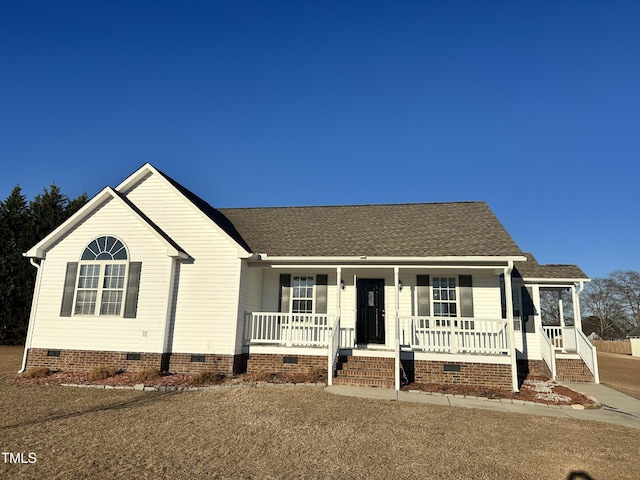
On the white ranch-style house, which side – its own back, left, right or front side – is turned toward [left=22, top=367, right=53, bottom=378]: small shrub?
right

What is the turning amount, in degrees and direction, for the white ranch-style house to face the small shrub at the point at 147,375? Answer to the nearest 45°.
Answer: approximately 90° to its right

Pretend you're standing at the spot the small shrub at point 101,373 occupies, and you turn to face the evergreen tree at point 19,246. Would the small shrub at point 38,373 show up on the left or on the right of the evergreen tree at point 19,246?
left

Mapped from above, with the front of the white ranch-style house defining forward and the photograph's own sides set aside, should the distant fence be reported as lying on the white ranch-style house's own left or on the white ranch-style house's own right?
on the white ranch-style house's own left

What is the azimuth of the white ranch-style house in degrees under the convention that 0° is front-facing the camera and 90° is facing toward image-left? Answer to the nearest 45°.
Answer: approximately 0°

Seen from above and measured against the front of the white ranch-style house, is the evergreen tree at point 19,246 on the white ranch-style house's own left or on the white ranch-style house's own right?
on the white ranch-style house's own right

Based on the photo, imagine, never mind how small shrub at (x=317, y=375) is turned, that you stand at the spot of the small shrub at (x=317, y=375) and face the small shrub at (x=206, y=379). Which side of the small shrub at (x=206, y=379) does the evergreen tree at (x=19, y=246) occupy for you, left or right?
right
